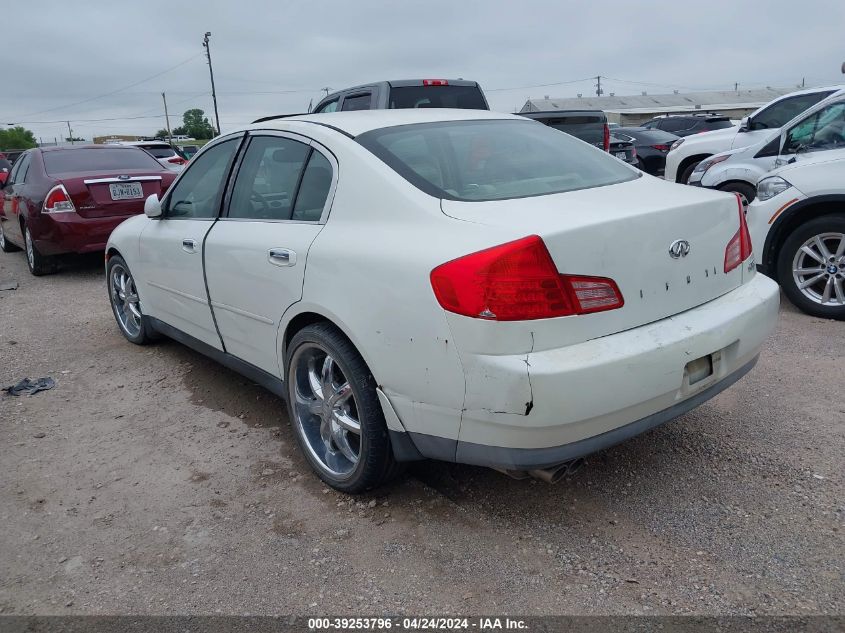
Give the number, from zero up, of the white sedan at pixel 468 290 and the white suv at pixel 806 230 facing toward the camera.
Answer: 0

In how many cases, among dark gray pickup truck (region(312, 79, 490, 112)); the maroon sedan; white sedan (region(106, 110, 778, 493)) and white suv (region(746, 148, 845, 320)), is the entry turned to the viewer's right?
0

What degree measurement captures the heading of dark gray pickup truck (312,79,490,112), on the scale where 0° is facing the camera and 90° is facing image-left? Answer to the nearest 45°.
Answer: approximately 135°

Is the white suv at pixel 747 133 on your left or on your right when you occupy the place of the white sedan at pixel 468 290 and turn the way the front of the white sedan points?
on your right

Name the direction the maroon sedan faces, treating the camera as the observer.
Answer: facing away from the viewer and to the left of the viewer

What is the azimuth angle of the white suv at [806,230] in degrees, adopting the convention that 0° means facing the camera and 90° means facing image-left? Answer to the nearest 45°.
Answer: approximately 90°

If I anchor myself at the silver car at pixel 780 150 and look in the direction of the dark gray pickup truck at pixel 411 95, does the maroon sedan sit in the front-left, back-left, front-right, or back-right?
front-left

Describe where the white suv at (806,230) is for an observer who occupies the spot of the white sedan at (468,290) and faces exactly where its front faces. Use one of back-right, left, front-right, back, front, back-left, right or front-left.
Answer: right

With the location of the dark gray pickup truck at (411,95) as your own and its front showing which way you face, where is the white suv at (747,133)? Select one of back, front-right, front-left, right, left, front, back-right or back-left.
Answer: back-right

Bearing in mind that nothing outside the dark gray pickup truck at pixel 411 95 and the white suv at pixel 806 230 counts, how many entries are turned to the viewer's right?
0

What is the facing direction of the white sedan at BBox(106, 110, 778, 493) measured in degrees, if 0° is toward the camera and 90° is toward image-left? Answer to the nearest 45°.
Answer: approximately 135°

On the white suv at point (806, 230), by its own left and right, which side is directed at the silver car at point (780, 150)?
right

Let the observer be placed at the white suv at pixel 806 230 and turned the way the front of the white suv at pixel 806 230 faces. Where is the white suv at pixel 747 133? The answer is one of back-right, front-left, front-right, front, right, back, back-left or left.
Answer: right

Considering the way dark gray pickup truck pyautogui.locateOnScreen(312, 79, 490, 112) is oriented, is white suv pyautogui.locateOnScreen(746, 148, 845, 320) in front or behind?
behind
